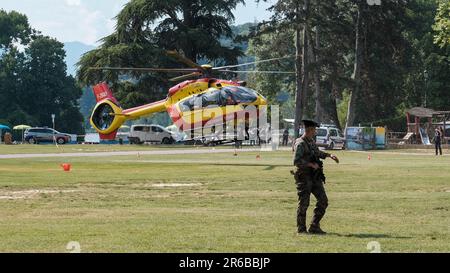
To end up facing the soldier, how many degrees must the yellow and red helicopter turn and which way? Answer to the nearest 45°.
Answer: approximately 90° to its right

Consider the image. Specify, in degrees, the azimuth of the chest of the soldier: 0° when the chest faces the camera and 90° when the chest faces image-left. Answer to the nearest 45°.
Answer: approximately 270°

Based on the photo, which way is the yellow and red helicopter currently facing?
to the viewer's right
